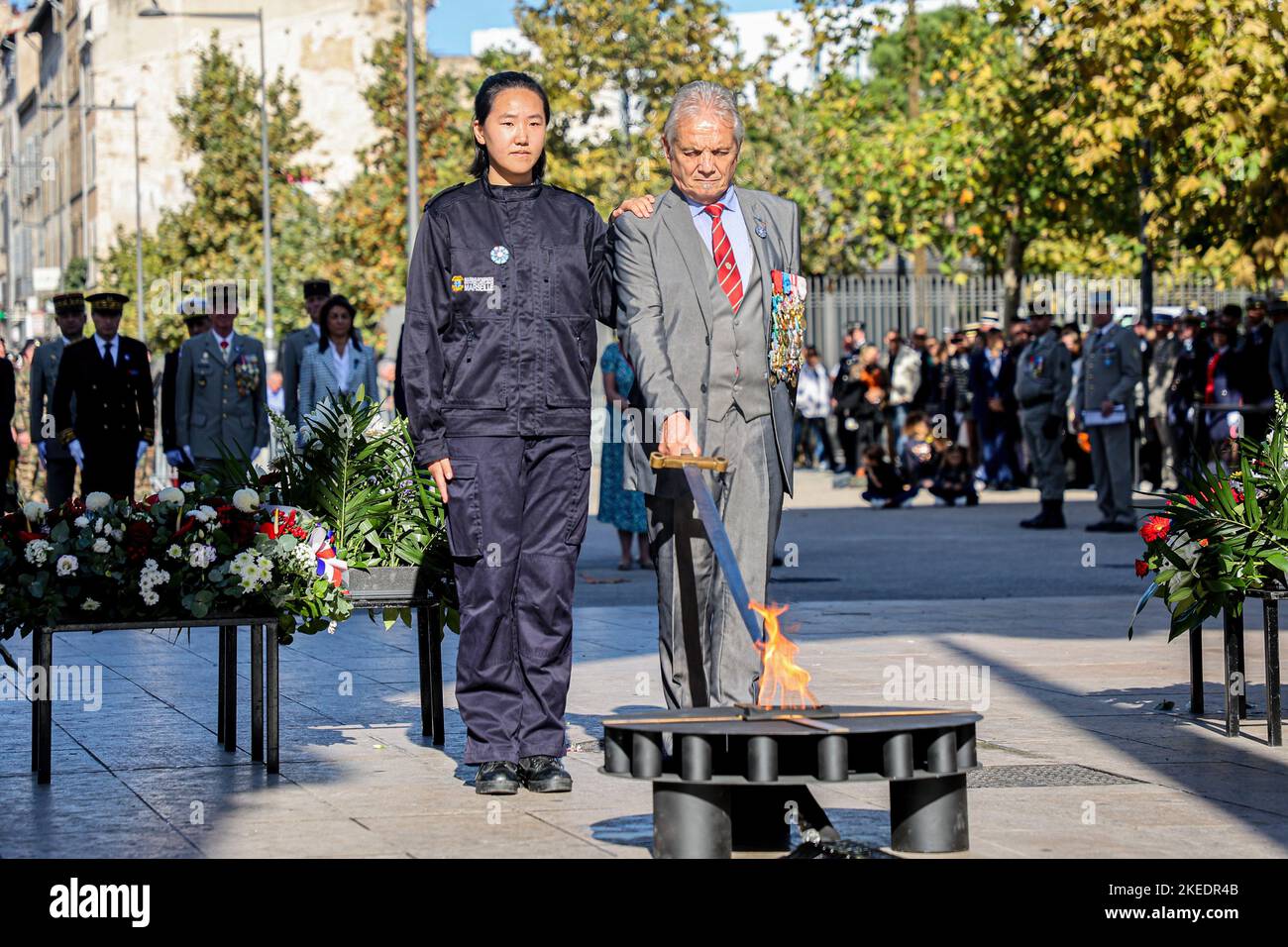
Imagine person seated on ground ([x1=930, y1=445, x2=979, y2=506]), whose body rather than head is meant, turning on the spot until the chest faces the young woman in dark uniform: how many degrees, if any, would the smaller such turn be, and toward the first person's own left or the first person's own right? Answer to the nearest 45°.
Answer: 0° — they already face them

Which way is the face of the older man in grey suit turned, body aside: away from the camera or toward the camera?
toward the camera

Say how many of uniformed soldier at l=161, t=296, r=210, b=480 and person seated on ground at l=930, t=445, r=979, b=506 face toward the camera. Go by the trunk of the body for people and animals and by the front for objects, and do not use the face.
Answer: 2

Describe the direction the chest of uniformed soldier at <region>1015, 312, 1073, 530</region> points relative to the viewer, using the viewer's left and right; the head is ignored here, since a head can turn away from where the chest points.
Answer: facing the viewer and to the left of the viewer

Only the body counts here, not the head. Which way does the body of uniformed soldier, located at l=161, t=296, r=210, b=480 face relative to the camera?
toward the camera

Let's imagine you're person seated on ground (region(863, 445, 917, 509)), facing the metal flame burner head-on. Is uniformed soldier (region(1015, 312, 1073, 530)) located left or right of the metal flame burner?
left

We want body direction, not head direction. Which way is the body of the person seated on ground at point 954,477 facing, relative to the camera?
toward the camera

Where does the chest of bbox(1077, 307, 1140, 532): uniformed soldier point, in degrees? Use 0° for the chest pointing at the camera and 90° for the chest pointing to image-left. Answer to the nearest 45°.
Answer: approximately 45°

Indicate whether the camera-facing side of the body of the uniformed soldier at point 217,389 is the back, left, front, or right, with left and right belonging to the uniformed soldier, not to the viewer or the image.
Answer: front

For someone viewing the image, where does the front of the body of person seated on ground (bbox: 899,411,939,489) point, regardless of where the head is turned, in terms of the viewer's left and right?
facing the viewer

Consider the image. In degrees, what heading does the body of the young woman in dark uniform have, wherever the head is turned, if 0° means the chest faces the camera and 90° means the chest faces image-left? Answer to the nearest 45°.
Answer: approximately 0°

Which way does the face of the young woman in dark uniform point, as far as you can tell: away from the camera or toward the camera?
toward the camera

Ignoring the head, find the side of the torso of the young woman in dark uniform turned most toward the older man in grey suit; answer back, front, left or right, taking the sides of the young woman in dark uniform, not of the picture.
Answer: left

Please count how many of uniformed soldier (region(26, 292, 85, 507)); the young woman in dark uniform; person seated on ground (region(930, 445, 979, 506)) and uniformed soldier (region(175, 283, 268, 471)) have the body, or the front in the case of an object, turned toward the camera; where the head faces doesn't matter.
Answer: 4
